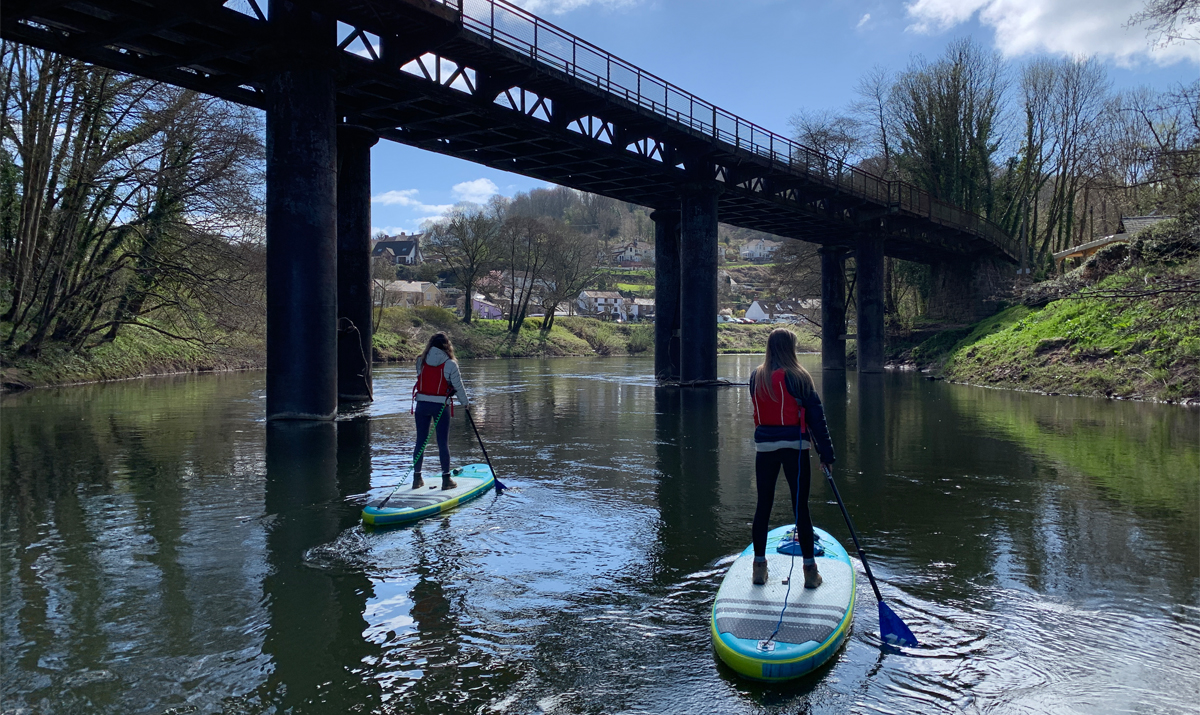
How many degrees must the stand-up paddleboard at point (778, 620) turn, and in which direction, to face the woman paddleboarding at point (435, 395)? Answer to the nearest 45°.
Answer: approximately 45° to its left

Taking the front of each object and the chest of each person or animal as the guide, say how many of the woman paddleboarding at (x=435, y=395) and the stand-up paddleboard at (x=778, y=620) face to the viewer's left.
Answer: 0

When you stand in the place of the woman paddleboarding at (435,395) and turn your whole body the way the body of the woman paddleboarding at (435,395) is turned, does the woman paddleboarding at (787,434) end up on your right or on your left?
on your right

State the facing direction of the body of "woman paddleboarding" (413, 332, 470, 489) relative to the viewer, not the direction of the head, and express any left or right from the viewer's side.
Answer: facing away from the viewer and to the right of the viewer

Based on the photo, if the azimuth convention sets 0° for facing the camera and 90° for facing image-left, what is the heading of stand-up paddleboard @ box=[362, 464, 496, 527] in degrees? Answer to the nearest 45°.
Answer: approximately 225°

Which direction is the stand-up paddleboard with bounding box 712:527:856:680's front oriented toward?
away from the camera

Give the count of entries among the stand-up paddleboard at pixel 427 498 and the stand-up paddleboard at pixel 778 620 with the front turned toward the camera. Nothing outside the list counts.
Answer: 0

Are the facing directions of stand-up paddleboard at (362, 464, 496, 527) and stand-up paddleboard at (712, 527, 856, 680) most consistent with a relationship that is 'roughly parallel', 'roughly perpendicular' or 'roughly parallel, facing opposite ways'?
roughly parallel

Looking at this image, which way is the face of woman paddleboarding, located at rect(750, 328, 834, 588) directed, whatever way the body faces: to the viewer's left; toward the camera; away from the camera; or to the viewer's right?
away from the camera

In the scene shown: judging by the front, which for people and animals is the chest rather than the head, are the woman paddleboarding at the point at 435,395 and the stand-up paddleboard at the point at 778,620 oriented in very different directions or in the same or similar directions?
same or similar directions

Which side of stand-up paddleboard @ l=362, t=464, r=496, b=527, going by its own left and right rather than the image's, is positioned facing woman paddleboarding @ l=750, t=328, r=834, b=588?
right

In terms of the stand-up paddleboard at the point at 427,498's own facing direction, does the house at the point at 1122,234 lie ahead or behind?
ahead

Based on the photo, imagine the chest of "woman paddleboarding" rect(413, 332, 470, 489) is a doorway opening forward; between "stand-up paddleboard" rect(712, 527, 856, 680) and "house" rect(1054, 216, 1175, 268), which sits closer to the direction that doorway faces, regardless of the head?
the house

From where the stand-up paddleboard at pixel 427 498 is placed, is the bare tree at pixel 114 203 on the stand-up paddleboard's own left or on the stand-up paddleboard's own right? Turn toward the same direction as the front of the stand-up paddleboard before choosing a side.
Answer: on the stand-up paddleboard's own left
